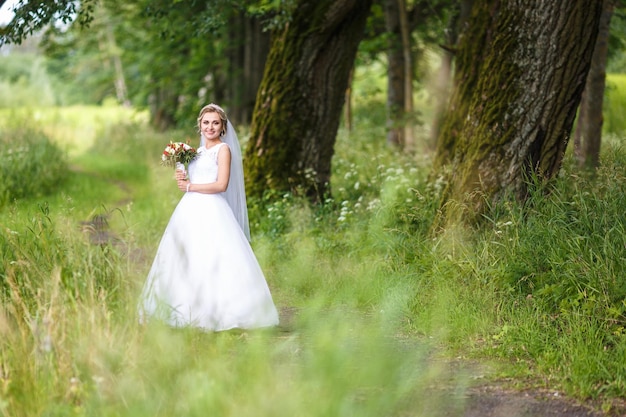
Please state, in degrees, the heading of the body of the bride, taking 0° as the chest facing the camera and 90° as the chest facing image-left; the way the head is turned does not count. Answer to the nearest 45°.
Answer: approximately 45°

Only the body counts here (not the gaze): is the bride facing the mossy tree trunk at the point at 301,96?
no

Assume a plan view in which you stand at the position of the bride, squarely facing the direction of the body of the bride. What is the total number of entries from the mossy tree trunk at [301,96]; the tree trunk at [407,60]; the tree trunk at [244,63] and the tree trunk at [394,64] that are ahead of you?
0

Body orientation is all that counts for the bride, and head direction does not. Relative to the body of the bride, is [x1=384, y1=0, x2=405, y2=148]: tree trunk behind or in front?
behind

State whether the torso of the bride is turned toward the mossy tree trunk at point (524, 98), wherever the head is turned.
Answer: no

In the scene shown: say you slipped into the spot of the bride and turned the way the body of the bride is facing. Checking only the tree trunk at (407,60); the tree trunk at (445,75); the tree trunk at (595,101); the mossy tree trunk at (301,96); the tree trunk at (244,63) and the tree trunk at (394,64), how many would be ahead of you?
0

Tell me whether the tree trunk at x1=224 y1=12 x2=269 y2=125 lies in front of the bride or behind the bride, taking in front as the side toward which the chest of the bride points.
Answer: behind

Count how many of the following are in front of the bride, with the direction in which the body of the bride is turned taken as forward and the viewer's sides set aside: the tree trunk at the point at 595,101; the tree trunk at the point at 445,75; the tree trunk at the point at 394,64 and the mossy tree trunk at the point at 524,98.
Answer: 0

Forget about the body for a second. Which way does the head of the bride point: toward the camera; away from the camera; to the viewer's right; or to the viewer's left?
toward the camera

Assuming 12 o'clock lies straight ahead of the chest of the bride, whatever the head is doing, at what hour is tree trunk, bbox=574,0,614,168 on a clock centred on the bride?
The tree trunk is roughly at 6 o'clock from the bride.

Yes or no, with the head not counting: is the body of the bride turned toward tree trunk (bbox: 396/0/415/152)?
no

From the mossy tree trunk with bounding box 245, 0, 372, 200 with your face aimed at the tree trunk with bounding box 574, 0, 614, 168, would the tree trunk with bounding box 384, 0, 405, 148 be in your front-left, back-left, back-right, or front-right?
front-left
